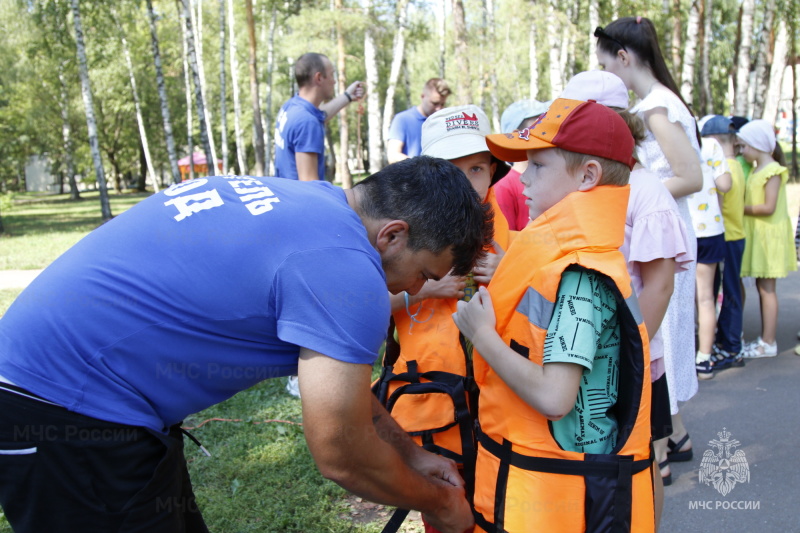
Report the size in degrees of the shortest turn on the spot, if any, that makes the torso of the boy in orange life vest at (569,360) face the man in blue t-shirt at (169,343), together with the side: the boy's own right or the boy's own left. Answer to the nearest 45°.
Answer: approximately 45° to the boy's own left

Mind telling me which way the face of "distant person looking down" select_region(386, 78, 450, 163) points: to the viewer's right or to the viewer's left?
to the viewer's right

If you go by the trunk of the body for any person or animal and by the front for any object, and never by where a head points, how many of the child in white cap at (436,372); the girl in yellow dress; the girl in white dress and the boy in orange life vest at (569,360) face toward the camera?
1

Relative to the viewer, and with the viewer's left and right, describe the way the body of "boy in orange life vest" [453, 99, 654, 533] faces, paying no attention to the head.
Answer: facing to the left of the viewer

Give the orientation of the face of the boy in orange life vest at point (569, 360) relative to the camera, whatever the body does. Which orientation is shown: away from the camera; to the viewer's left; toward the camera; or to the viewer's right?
to the viewer's left

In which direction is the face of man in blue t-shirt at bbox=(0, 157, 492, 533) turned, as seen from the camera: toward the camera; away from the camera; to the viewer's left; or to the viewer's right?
to the viewer's right

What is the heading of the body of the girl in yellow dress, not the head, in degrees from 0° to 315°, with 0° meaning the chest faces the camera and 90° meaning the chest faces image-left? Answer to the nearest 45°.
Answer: approximately 90°

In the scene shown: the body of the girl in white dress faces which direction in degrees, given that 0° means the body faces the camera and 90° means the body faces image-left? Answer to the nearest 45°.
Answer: approximately 90°

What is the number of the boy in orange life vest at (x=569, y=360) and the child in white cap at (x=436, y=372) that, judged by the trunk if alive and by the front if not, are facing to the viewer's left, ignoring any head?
1
